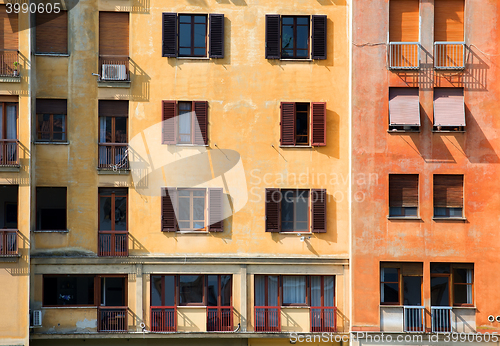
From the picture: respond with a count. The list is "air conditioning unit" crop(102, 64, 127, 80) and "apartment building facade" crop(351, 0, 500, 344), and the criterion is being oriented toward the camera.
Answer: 2

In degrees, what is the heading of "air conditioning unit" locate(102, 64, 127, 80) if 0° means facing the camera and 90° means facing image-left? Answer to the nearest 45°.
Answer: approximately 0°

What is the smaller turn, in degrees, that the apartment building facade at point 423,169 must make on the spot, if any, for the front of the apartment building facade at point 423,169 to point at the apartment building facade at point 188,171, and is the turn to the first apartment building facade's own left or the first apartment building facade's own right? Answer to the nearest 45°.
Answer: approximately 90° to the first apartment building facade's own right

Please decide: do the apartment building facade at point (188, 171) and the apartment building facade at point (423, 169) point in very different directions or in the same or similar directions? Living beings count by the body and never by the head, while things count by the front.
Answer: same or similar directions

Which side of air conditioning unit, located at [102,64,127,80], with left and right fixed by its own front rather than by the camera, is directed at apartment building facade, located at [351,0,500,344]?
left

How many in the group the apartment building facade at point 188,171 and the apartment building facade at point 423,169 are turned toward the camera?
2

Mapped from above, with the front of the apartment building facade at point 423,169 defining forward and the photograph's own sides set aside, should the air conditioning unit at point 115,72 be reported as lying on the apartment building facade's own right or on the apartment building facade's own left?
on the apartment building facade's own right

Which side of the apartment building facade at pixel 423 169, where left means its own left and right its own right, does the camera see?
front

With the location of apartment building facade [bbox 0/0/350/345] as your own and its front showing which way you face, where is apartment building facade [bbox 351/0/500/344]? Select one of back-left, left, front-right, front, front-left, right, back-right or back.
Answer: left
